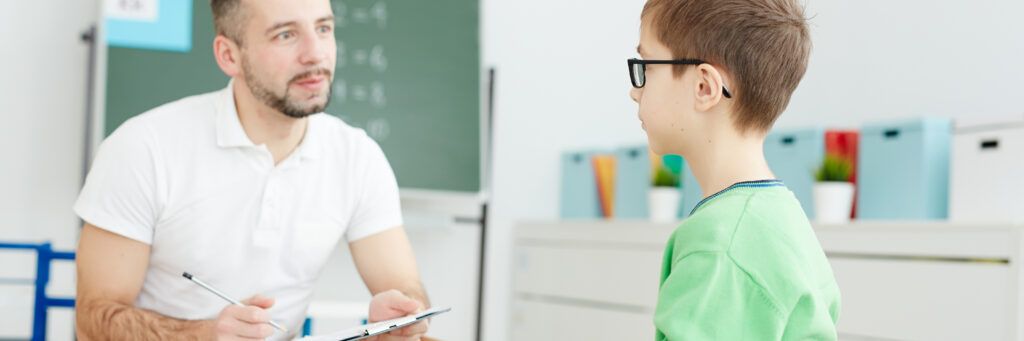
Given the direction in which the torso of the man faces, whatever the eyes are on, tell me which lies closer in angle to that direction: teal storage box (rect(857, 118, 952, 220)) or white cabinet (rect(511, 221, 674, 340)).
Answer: the teal storage box

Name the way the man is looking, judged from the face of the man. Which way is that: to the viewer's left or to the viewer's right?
to the viewer's right

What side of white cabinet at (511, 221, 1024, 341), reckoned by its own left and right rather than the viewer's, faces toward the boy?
front

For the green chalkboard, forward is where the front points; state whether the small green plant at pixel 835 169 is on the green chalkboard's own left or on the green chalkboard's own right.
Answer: on the green chalkboard's own left

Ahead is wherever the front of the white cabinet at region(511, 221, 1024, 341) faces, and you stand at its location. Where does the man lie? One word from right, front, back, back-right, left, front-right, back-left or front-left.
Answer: front-right

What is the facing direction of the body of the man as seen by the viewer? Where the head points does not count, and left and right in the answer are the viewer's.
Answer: facing the viewer and to the right of the viewer

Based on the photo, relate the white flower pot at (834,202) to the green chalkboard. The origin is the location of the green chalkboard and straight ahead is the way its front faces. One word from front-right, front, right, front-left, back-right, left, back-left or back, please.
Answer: front-left

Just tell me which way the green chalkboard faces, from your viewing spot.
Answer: facing the viewer

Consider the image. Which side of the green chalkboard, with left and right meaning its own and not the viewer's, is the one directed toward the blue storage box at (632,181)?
left

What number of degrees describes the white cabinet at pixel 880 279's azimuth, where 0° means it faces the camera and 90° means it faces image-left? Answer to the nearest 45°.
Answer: approximately 0°
